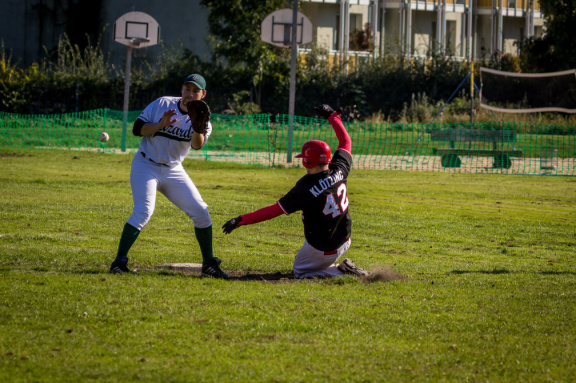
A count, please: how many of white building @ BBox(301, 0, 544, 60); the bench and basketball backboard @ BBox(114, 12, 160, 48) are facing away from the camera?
0

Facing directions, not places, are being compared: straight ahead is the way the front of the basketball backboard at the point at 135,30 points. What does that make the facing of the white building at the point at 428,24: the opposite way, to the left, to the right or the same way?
the same way

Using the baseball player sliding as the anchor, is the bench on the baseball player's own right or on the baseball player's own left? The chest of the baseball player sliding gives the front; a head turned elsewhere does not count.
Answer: on the baseball player's own right

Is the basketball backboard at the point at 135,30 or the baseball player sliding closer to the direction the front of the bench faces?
the baseball player sliding

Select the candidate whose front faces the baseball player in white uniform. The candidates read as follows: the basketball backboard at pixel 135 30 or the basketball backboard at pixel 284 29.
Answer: the basketball backboard at pixel 135 30

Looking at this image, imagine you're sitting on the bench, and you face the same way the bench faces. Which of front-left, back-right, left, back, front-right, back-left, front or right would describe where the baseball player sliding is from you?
front

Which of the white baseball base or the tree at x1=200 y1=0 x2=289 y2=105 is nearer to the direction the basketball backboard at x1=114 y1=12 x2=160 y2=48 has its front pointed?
the white baseball base

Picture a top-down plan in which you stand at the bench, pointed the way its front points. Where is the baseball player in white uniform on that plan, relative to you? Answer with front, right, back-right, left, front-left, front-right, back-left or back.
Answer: front

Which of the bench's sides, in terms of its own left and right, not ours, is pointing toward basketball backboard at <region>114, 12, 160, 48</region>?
right

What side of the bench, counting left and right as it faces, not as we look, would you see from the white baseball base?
front

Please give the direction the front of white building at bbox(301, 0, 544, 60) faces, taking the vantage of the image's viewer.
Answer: facing the viewer

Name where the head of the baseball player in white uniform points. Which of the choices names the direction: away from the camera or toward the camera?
toward the camera

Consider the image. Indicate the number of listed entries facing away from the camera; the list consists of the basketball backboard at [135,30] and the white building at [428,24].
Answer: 0

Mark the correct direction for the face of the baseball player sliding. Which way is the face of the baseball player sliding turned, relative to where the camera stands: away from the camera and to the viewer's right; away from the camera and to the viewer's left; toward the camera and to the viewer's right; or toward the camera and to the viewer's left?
away from the camera and to the viewer's left
